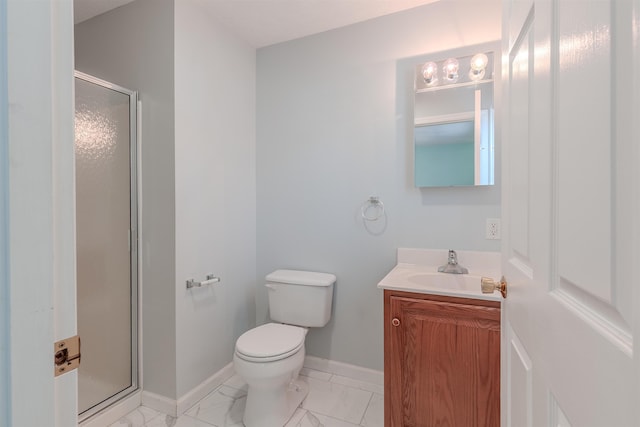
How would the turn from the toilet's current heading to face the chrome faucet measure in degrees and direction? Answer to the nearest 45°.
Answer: approximately 135° to its left

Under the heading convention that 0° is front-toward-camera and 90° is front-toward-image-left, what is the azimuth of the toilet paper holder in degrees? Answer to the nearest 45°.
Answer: approximately 315°

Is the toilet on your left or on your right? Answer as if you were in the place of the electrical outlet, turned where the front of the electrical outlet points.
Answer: on your right

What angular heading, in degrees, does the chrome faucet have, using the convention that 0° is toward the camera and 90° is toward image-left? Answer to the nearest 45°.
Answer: approximately 0°

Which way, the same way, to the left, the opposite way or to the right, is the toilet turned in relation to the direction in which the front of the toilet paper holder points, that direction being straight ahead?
to the right

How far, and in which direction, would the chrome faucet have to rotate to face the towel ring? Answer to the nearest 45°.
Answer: approximately 90° to its right

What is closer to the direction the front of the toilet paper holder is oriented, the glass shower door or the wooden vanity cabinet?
the wooden vanity cabinet
